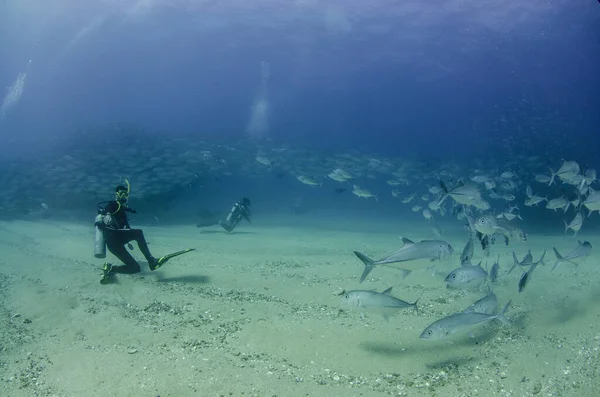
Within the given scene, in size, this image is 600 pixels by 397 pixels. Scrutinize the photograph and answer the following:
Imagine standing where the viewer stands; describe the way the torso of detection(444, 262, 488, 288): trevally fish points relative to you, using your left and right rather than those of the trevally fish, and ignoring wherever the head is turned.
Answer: facing to the left of the viewer

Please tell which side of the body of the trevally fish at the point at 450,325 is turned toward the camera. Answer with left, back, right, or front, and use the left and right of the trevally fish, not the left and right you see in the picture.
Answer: left
